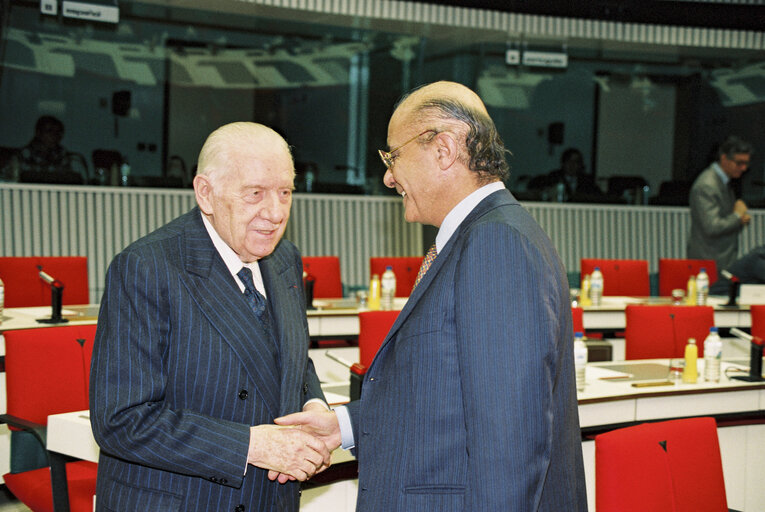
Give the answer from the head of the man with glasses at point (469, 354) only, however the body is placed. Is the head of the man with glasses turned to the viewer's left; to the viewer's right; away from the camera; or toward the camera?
to the viewer's left

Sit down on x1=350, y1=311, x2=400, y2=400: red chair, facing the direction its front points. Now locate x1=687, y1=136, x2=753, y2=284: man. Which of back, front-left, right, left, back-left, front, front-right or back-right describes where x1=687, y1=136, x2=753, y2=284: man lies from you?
back-left

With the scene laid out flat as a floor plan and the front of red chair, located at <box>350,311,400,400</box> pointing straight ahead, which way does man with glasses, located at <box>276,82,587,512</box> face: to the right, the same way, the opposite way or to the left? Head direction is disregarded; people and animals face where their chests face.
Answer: to the right

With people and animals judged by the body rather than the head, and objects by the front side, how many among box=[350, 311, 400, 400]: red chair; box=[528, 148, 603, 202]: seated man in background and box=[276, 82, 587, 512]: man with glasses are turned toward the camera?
2

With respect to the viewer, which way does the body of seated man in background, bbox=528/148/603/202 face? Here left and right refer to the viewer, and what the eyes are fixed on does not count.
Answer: facing the viewer

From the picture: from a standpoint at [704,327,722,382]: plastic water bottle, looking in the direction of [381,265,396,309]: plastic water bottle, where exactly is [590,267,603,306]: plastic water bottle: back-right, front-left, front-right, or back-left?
front-right

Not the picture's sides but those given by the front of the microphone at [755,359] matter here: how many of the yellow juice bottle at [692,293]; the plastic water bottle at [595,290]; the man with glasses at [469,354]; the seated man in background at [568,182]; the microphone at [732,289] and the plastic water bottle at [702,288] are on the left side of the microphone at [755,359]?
1

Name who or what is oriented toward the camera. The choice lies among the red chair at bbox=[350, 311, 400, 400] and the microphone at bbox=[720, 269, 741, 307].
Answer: the red chair

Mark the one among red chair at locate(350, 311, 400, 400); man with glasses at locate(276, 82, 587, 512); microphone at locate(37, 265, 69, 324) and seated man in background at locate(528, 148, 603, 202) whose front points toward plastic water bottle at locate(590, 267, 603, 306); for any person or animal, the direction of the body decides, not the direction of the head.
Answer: the seated man in background

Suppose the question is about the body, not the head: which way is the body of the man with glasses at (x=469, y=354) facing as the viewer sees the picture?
to the viewer's left

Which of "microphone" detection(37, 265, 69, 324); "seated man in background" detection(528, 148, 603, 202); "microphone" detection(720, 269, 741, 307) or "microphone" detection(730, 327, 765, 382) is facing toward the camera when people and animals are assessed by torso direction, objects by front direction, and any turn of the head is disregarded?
the seated man in background

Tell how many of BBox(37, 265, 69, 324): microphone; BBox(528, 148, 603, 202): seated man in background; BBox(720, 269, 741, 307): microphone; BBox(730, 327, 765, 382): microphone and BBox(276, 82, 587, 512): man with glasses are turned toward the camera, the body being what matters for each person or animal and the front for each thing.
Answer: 1
